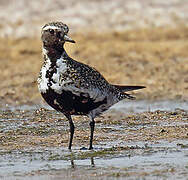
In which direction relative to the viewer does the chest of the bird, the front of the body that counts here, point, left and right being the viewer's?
facing the viewer and to the left of the viewer
